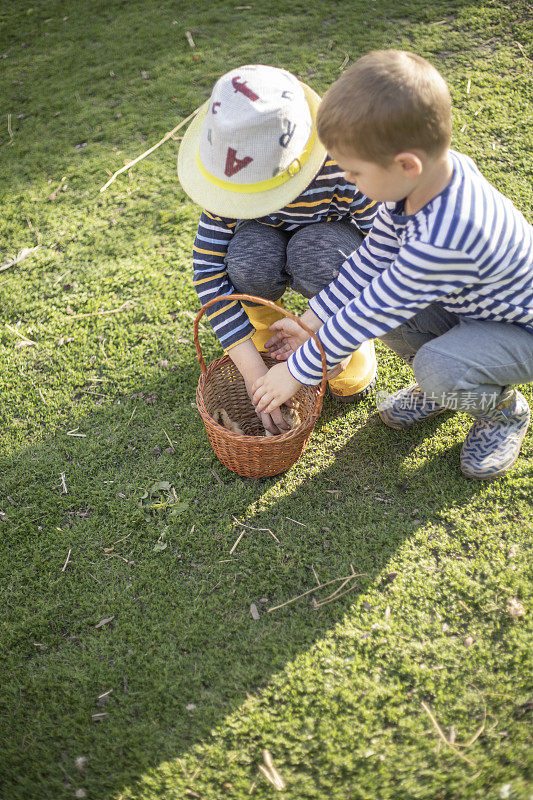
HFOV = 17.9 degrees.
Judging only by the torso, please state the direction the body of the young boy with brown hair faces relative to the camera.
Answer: to the viewer's left

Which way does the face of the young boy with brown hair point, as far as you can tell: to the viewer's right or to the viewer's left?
to the viewer's left

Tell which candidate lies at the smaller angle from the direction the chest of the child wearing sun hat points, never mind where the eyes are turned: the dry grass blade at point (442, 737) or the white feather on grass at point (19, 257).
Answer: the dry grass blade

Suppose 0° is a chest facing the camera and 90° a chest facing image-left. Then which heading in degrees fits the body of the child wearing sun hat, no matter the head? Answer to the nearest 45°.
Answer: approximately 0°

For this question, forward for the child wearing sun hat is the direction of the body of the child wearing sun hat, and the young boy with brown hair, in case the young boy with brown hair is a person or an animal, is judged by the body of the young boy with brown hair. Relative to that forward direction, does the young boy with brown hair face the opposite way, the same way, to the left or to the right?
to the right
